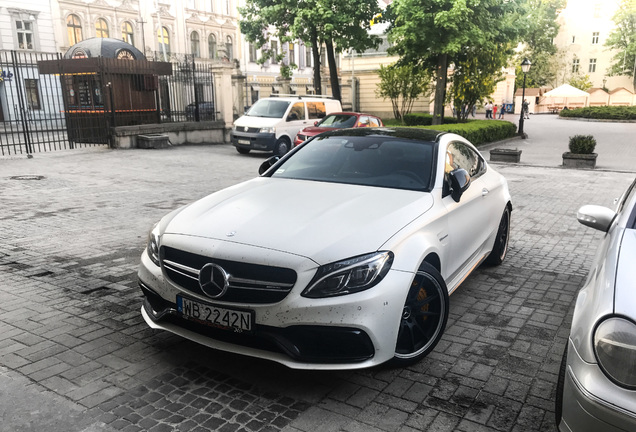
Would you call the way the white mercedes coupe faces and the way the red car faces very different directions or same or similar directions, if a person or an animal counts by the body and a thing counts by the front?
same or similar directions

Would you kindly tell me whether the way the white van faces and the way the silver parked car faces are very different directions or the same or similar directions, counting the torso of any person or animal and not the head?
same or similar directions

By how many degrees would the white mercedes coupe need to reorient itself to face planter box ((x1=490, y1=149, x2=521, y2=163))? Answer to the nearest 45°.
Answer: approximately 180°

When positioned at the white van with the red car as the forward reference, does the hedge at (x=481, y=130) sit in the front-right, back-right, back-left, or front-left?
front-left

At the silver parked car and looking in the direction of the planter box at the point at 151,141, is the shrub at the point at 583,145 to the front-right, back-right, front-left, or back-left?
front-right

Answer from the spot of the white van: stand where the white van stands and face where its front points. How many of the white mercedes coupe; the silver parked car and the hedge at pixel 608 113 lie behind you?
1

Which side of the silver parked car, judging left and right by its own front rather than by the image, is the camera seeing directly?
front

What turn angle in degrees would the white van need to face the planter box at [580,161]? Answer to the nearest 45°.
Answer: approximately 135° to its left

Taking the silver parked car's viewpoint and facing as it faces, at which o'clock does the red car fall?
The red car is roughly at 5 o'clock from the silver parked car.

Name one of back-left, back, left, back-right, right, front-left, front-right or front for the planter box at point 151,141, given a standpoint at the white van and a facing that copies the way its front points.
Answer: front-right

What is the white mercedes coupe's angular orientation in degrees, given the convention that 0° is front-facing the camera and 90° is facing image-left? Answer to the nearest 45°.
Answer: approximately 45°

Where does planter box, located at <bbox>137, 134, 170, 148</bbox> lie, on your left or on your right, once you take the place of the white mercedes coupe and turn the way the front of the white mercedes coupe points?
on your right

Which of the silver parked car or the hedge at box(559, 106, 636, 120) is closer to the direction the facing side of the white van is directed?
the silver parked car

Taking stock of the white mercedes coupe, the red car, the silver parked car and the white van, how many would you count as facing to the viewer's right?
0

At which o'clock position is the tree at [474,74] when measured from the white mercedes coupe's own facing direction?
The tree is roughly at 5 o'clock from the white mercedes coupe.

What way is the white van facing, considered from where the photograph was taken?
facing the viewer and to the left of the viewer

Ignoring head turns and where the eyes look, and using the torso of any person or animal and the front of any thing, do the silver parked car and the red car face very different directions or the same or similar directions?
same or similar directions
